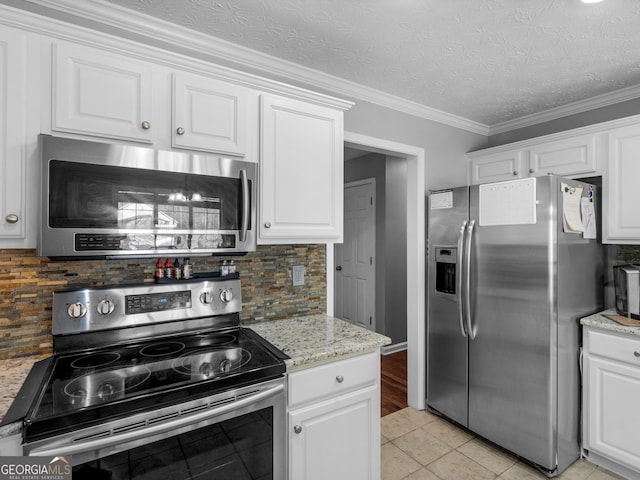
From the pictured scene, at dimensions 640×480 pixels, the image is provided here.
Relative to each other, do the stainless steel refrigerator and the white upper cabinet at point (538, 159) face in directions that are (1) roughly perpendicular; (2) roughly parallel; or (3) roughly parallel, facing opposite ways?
roughly parallel

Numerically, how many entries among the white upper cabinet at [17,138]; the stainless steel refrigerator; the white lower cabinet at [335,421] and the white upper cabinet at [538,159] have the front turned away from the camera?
0

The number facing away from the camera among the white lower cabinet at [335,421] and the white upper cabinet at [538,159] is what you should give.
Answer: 0

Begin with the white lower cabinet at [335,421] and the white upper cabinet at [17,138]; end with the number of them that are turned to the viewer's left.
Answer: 0

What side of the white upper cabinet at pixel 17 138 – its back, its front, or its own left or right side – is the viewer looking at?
front

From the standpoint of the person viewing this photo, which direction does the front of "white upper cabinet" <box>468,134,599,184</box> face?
facing the viewer and to the left of the viewer

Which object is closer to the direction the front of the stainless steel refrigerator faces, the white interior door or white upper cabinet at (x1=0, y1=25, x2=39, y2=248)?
the white upper cabinet

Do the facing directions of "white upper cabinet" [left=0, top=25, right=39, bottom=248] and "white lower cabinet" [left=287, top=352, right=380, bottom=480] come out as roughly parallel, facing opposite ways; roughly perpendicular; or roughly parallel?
roughly parallel

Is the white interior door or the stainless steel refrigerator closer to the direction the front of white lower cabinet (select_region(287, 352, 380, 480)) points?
the stainless steel refrigerator

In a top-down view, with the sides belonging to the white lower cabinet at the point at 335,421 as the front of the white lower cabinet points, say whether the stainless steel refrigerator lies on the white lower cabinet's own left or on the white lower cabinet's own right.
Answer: on the white lower cabinet's own left
